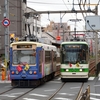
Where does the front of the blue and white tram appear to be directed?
toward the camera
